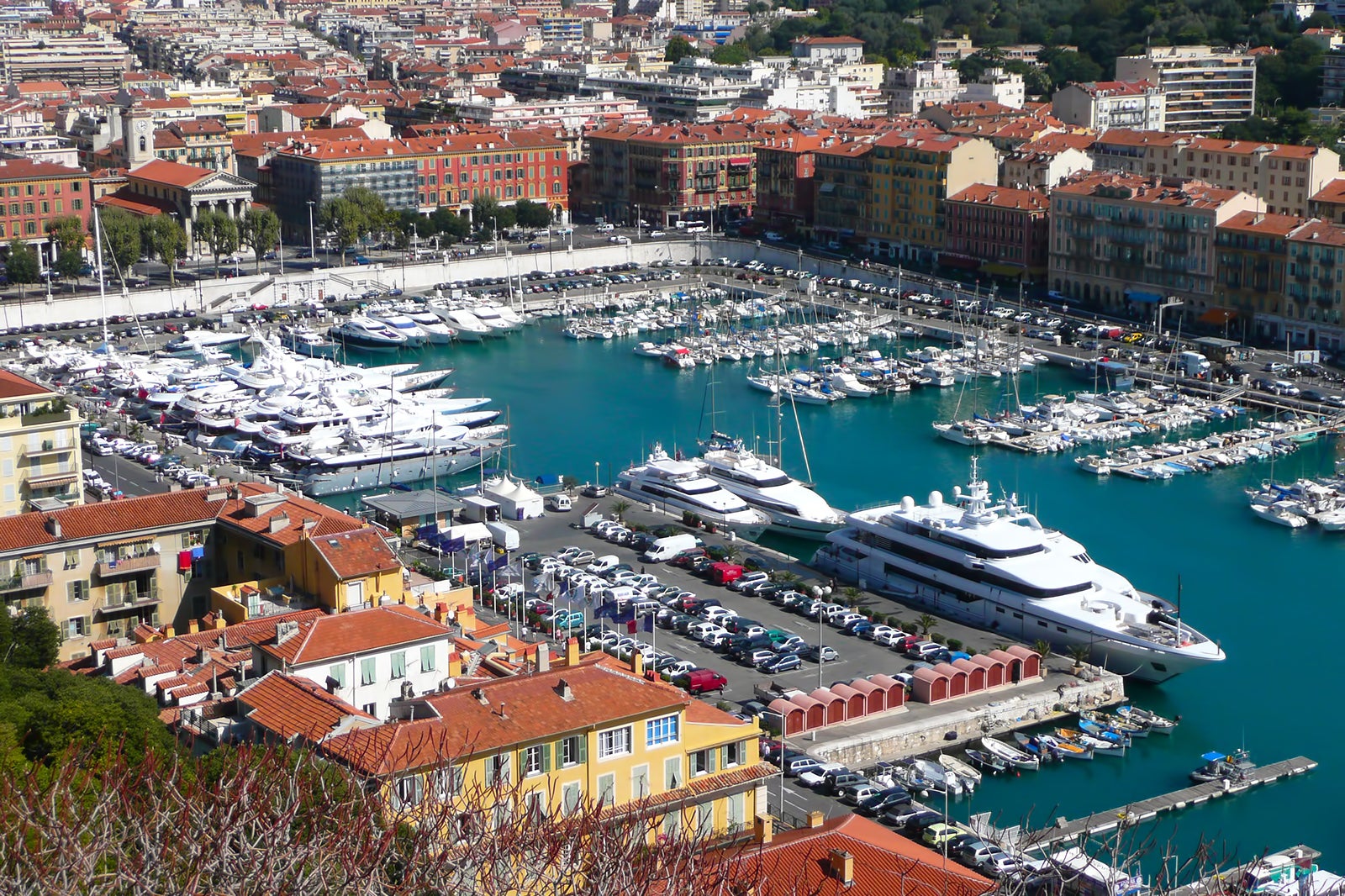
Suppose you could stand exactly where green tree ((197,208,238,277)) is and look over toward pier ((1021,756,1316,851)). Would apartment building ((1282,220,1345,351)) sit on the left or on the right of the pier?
left

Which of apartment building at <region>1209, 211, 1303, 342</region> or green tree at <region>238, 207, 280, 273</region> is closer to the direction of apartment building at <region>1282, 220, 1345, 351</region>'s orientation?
the green tree

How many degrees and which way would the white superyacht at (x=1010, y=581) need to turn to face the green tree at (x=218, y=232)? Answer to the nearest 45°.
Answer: approximately 180°

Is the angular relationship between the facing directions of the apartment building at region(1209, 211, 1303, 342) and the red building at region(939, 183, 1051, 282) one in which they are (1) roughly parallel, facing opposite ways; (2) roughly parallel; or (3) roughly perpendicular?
roughly parallel

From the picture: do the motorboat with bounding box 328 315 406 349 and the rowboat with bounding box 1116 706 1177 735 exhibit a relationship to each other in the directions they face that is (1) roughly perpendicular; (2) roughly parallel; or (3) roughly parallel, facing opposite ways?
roughly parallel

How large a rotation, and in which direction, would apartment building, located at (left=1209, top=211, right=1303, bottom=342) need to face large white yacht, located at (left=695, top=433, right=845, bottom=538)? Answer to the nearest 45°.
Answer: approximately 45° to its left

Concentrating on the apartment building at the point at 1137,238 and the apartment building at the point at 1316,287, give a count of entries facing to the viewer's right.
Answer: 0

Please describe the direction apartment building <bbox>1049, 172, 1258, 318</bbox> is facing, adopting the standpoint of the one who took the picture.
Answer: facing the viewer and to the left of the viewer

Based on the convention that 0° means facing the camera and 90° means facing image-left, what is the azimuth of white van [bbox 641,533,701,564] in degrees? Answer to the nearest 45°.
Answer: approximately 45°

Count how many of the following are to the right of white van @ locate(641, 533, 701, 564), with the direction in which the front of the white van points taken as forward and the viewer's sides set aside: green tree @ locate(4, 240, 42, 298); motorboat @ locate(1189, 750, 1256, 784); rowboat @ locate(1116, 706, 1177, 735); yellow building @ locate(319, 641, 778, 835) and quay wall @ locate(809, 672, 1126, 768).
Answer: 1

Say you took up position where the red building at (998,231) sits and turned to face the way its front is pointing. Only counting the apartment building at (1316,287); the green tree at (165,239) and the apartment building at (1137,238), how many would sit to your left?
2

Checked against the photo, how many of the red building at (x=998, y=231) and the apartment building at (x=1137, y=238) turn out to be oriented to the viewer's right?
0

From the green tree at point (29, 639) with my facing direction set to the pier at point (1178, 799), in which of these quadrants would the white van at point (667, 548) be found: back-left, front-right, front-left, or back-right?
front-left

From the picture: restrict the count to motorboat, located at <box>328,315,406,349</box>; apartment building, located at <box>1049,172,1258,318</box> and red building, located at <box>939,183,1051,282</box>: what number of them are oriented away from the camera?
0

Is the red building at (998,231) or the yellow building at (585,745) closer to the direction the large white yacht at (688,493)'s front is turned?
the yellow building
